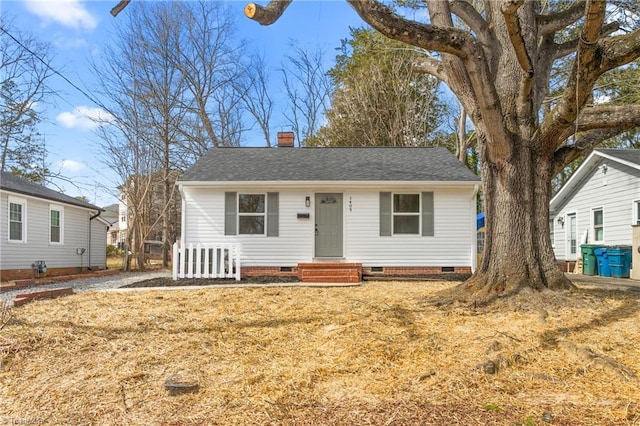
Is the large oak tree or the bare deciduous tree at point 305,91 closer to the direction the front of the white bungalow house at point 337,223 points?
the large oak tree

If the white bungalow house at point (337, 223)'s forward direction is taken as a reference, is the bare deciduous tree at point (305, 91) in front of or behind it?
behind

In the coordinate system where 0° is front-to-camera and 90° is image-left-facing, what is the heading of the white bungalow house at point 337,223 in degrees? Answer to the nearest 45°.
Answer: approximately 0°

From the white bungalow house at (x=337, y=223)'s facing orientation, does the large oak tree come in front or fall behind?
in front

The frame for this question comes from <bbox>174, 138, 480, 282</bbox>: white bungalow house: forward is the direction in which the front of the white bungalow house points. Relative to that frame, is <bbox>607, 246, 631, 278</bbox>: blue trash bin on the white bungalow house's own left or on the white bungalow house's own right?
on the white bungalow house's own left
